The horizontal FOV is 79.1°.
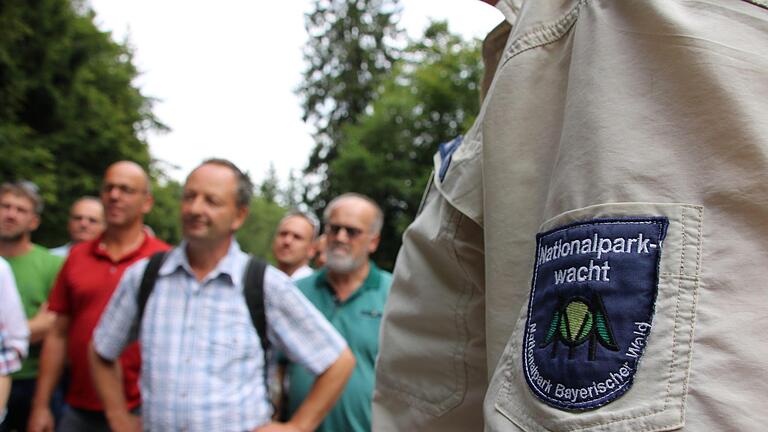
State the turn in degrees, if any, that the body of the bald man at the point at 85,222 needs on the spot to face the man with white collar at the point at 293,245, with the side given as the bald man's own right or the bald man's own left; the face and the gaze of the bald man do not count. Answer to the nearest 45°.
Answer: approximately 45° to the bald man's own left

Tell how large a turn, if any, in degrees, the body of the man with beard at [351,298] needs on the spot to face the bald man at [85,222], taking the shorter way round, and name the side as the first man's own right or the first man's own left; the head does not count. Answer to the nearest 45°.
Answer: approximately 90° to the first man's own right

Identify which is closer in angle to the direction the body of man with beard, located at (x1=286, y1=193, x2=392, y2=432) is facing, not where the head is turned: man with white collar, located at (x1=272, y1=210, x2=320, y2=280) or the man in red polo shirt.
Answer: the man in red polo shirt

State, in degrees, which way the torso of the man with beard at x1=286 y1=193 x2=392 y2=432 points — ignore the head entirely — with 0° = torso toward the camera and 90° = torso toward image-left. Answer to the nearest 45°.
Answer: approximately 45°

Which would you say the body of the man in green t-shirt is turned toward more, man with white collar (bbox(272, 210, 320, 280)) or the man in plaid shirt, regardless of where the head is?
the man in plaid shirt
